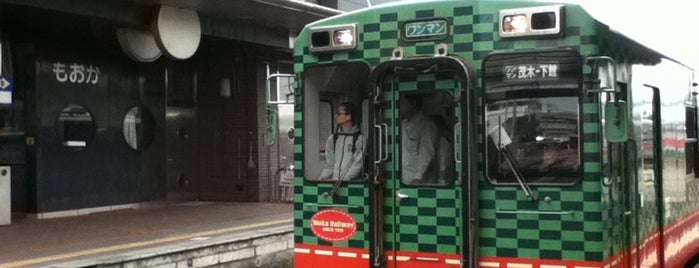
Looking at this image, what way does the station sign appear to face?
toward the camera

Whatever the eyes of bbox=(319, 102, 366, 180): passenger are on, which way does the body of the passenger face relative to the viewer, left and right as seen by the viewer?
facing the viewer and to the left of the viewer

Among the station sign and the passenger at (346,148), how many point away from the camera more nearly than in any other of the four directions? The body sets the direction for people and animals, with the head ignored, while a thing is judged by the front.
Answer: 0

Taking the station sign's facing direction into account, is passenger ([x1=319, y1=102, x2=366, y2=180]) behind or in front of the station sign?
in front

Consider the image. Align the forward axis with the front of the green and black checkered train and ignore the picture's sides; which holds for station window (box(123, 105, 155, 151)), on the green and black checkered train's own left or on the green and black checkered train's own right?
on the green and black checkered train's own right

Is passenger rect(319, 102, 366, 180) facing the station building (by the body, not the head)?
no

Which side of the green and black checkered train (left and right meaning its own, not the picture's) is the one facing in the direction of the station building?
right

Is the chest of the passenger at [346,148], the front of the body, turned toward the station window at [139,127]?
no

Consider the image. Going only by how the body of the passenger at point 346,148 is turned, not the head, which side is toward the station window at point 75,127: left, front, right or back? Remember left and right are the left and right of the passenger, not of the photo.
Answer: right

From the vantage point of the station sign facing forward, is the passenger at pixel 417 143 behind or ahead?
ahead

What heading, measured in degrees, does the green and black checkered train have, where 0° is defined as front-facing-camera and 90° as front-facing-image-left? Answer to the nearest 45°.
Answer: approximately 45°

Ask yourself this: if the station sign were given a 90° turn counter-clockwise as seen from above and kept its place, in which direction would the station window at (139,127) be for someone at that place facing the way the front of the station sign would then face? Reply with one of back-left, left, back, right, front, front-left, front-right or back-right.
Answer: front-left
